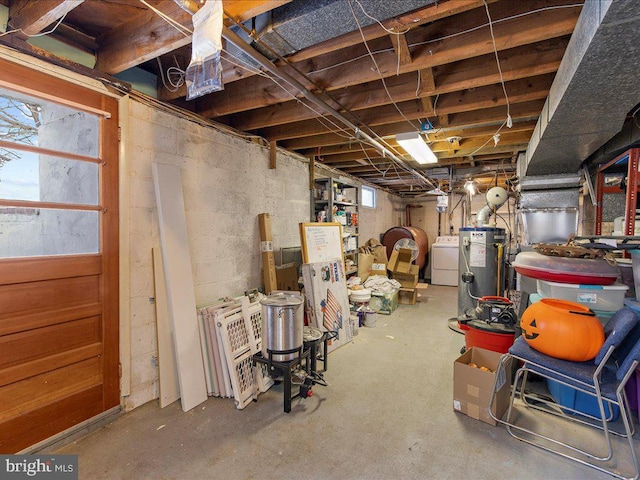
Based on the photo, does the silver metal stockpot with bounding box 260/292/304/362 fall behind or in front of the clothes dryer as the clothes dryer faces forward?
in front

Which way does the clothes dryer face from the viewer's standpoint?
toward the camera

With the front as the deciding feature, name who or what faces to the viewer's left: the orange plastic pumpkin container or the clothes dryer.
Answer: the orange plastic pumpkin container

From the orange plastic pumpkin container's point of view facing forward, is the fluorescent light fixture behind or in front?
in front

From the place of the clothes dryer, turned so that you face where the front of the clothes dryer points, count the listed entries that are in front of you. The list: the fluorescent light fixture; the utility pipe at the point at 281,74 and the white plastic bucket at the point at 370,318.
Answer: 3

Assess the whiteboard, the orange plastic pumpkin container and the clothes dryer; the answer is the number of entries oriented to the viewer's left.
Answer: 1

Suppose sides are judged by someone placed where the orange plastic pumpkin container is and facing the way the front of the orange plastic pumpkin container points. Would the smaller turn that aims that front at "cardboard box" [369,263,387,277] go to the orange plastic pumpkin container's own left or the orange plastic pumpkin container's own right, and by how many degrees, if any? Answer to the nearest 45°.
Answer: approximately 45° to the orange plastic pumpkin container's own right

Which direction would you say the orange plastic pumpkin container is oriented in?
to the viewer's left

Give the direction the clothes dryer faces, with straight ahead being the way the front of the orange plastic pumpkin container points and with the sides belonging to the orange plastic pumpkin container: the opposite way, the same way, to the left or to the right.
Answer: to the left

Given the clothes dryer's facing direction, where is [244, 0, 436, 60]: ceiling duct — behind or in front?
in front

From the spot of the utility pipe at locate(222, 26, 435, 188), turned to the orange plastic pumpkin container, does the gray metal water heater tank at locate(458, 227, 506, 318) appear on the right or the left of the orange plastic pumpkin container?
left

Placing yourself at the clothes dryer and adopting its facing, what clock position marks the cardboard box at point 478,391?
The cardboard box is roughly at 12 o'clock from the clothes dryer.

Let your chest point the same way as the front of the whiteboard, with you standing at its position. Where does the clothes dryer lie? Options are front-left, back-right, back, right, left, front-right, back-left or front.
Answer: left
